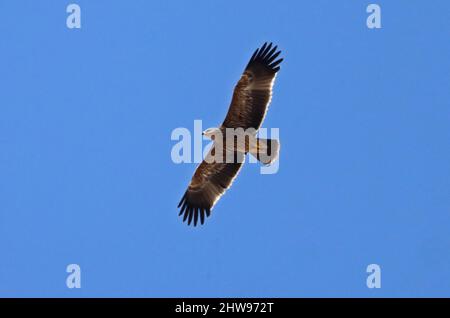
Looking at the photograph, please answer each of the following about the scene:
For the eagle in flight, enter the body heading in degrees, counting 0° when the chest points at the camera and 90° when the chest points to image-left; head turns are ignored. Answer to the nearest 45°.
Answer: approximately 90°

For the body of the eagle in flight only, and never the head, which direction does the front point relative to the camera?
to the viewer's left
